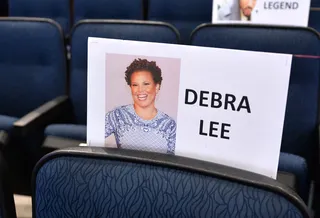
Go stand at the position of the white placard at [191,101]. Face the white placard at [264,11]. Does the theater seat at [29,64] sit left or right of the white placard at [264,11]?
left

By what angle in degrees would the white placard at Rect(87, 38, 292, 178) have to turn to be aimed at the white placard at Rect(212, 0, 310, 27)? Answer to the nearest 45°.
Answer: approximately 180°

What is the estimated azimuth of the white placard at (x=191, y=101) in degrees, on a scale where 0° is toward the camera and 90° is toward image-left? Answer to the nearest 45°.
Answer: approximately 0°

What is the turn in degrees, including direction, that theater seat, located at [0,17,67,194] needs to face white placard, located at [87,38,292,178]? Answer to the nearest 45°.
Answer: approximately 45° to its left

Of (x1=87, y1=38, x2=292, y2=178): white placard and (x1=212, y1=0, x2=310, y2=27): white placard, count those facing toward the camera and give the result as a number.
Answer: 2

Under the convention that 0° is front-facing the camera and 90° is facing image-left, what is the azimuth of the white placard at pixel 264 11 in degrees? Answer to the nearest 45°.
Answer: approximately 0°

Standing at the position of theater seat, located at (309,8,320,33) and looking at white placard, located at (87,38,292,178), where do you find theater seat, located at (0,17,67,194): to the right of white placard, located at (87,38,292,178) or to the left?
right

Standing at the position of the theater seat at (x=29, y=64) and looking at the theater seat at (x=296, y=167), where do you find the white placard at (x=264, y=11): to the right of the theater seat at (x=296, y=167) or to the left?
left

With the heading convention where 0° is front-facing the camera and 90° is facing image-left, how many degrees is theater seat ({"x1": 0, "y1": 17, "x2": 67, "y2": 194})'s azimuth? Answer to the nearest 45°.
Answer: approximately 45°

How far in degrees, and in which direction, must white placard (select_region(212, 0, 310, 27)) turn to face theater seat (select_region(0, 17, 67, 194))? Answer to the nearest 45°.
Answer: approximately 90° to its right
